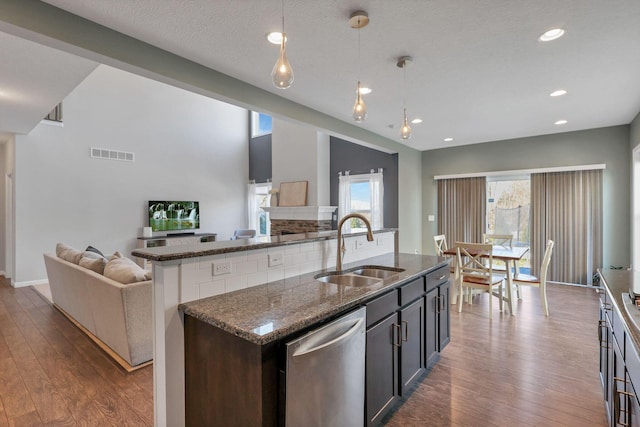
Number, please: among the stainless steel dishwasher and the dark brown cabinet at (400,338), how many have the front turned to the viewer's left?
0

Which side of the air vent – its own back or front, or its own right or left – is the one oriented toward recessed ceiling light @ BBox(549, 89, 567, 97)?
front

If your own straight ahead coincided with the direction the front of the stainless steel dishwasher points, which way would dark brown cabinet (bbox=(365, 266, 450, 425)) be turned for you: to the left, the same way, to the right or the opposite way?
the same way

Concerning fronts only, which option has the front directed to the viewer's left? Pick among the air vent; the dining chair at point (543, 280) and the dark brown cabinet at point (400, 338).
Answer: the dining chair

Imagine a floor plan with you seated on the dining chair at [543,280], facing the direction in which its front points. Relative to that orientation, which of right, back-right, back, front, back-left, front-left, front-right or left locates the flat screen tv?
front

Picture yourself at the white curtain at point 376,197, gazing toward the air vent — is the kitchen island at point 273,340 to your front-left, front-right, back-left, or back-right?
front-left

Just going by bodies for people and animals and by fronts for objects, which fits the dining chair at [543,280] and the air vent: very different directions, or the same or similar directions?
very different directions

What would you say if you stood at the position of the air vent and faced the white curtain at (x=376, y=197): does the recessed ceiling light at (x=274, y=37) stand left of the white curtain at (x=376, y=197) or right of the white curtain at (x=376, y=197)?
right

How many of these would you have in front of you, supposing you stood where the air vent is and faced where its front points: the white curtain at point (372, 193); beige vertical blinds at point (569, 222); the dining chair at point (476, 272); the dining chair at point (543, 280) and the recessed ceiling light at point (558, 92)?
5

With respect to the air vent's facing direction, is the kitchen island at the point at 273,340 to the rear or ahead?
ahead

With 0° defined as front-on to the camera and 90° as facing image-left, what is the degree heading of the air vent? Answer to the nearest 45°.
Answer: approximately 315°

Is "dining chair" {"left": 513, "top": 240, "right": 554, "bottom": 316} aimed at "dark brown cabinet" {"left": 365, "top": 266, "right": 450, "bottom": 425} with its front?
no

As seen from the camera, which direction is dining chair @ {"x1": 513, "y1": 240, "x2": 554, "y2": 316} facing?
to the viewer's left

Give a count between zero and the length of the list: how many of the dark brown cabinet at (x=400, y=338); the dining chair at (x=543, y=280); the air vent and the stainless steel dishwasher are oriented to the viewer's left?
1

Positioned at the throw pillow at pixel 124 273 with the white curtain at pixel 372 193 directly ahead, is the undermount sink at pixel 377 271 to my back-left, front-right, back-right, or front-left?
front-right

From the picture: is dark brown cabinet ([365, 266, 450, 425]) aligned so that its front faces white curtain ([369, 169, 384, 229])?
no

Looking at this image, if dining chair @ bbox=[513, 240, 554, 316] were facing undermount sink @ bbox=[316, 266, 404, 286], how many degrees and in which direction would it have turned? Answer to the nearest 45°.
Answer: approximately 45° to its left

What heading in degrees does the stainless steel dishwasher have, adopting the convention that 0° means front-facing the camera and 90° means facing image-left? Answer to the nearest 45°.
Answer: approximately 315°
